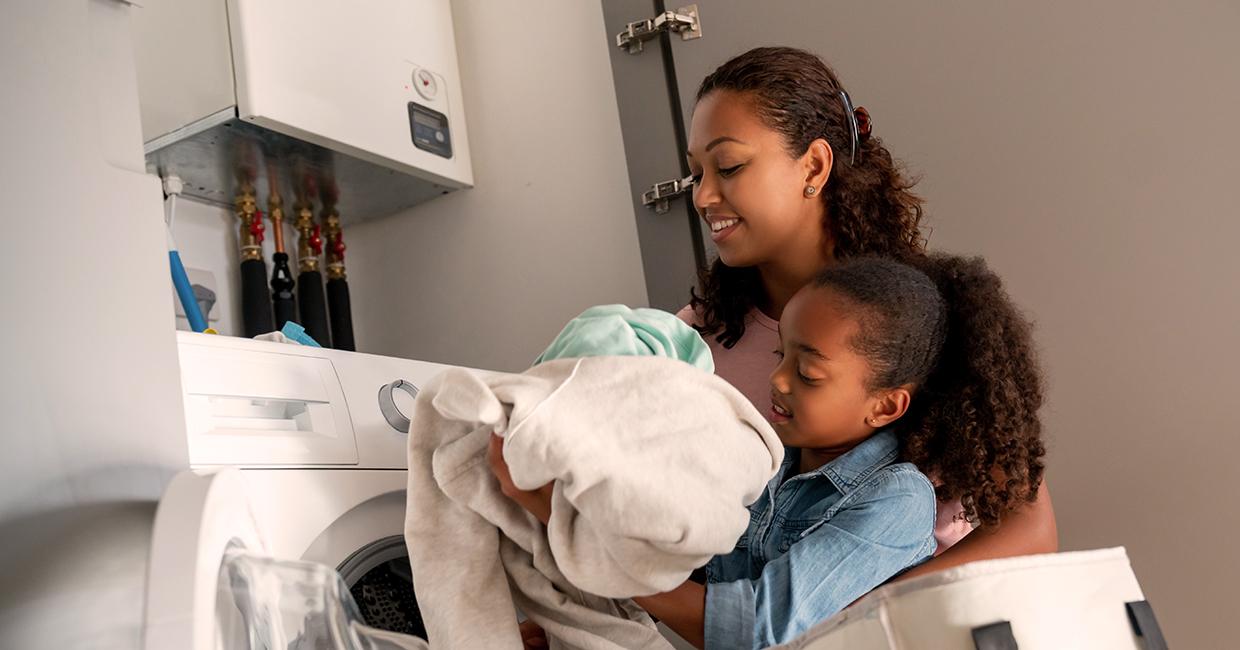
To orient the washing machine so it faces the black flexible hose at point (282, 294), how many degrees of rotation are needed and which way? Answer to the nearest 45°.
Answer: approximately 135° to its left

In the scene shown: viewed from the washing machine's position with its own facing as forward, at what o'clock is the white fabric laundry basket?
The white fabric laundry basket is roughly at 12 o'clock from the washing machine.

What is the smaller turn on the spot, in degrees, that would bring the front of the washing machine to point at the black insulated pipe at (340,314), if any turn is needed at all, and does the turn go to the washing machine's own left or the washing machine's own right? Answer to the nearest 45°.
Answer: approximately 135° to the washing machine's own left

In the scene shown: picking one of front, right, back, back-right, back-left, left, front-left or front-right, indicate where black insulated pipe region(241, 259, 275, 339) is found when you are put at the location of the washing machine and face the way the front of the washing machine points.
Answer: back-left

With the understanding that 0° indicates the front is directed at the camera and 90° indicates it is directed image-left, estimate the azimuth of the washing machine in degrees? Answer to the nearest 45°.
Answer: approximately 315°

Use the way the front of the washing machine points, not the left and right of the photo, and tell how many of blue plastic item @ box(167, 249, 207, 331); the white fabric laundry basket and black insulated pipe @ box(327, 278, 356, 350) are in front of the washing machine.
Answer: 1

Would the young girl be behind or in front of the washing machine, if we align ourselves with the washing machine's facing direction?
in front

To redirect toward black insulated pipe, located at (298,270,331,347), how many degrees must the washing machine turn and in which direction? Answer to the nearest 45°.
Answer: approximately 135° to its left

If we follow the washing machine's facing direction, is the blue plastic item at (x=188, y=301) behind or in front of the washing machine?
behind
